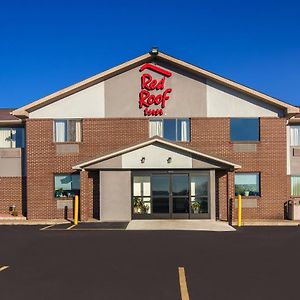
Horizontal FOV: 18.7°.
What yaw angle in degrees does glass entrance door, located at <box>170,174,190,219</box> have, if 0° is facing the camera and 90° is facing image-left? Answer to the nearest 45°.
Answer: approximately 0°

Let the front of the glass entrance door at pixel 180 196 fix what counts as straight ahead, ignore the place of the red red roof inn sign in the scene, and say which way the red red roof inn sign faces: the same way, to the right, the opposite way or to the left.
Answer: the same way

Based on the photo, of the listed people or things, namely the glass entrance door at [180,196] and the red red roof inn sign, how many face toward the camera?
2

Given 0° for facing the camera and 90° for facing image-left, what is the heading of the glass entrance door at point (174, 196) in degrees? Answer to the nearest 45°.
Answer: approximately 0°

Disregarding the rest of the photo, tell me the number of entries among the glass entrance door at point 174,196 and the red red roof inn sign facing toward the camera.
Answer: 2

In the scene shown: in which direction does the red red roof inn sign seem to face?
toward the camera

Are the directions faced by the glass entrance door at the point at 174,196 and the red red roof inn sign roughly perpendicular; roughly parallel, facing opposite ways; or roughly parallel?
roughly parallel
